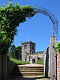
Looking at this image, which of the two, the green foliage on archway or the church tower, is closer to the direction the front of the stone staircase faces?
the green foliage on archway

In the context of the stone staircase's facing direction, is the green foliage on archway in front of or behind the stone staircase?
in front

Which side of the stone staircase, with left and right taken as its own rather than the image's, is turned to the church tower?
back

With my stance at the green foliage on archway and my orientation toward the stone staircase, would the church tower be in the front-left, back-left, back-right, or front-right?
front-left

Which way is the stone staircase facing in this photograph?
toward the camera
